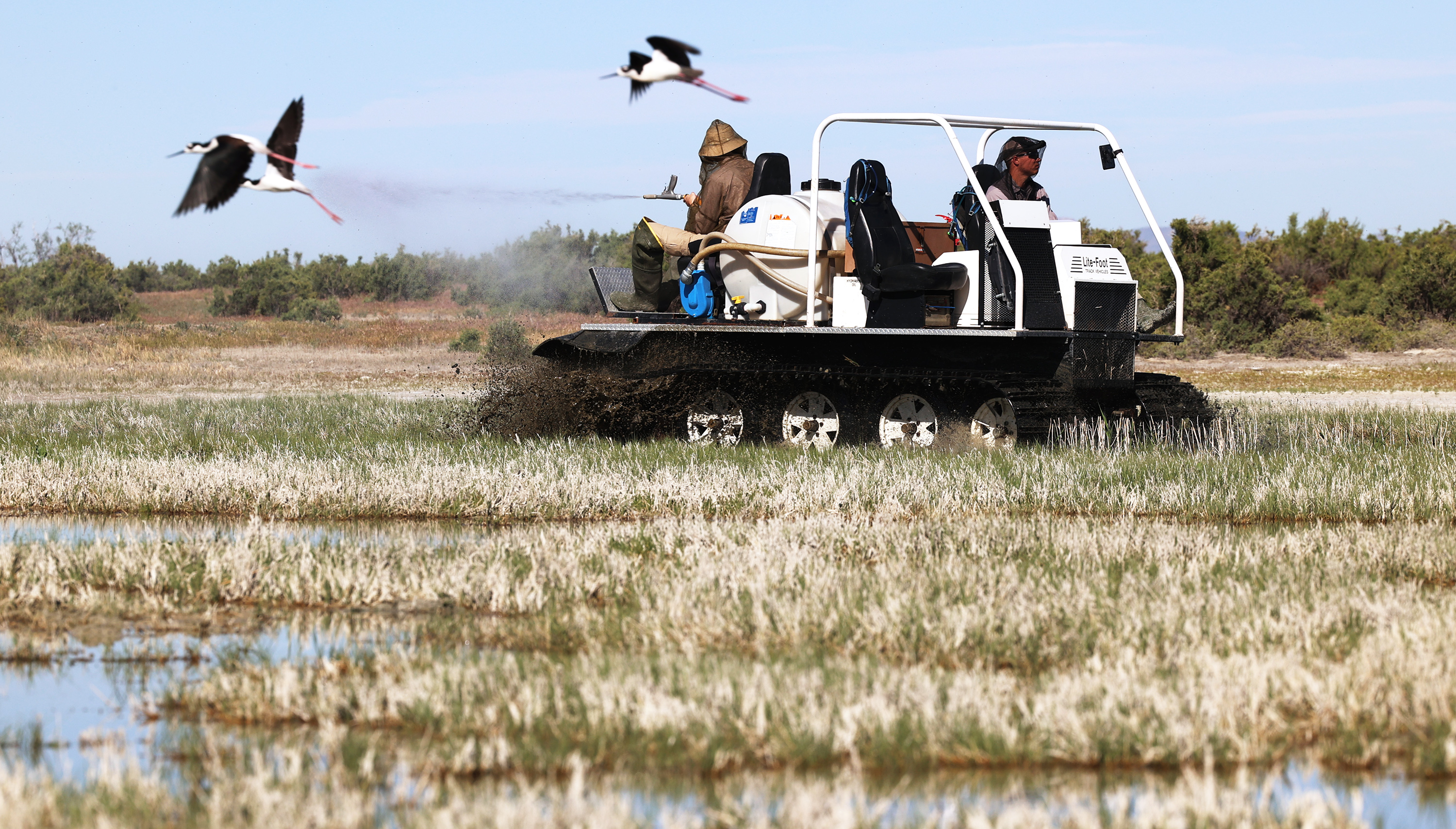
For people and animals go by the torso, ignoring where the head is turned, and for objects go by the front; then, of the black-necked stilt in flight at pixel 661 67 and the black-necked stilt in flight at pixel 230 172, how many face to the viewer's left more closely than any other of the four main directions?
2

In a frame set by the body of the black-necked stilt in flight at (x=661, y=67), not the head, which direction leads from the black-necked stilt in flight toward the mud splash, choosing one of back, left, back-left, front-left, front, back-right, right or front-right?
right

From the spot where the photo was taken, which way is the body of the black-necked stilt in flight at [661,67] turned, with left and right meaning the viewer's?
facing to the left of the viewer

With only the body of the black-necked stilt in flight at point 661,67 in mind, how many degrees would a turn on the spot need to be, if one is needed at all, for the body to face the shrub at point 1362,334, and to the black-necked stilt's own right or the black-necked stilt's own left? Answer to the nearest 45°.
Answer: approximately 135° to the black-necked stilt's own right

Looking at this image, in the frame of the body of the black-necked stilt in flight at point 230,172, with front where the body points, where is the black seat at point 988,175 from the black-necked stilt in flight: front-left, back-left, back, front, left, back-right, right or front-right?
back-right

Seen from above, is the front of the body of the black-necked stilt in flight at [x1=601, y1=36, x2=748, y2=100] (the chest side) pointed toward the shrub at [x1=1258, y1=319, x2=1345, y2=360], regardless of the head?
no

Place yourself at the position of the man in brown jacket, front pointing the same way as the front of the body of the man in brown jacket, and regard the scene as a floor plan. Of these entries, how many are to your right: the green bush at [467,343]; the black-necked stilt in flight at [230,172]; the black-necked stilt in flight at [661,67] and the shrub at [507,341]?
2

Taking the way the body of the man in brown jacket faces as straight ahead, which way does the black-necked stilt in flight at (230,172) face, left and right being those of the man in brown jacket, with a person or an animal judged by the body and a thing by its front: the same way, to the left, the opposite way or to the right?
the same way

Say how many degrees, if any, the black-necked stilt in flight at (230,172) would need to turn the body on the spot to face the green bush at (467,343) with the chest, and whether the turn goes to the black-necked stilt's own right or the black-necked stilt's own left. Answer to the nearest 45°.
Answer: approximately 90° to the black-necked stilt's own right

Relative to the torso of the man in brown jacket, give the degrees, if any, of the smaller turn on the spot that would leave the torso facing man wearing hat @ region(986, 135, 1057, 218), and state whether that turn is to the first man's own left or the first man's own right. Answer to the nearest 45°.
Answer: approximately 135° to the first man's own left

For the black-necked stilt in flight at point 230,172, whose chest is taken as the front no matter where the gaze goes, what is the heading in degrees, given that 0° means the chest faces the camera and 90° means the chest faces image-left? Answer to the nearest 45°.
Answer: approximately 90°

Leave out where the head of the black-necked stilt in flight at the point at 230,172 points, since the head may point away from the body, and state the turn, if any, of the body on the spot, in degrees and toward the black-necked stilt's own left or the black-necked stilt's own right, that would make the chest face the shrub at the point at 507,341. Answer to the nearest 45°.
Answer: approximately 90° to the black-necked stilt's own right

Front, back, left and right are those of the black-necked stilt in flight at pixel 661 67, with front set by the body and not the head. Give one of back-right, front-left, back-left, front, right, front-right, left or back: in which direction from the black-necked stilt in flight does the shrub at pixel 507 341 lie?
right

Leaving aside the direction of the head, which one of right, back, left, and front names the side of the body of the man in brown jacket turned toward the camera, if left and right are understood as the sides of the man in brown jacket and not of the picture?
left

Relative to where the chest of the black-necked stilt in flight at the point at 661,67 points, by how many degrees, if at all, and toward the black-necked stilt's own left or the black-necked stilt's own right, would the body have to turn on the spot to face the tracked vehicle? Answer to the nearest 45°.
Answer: approximately 90° to the black-necked stilt's own right
